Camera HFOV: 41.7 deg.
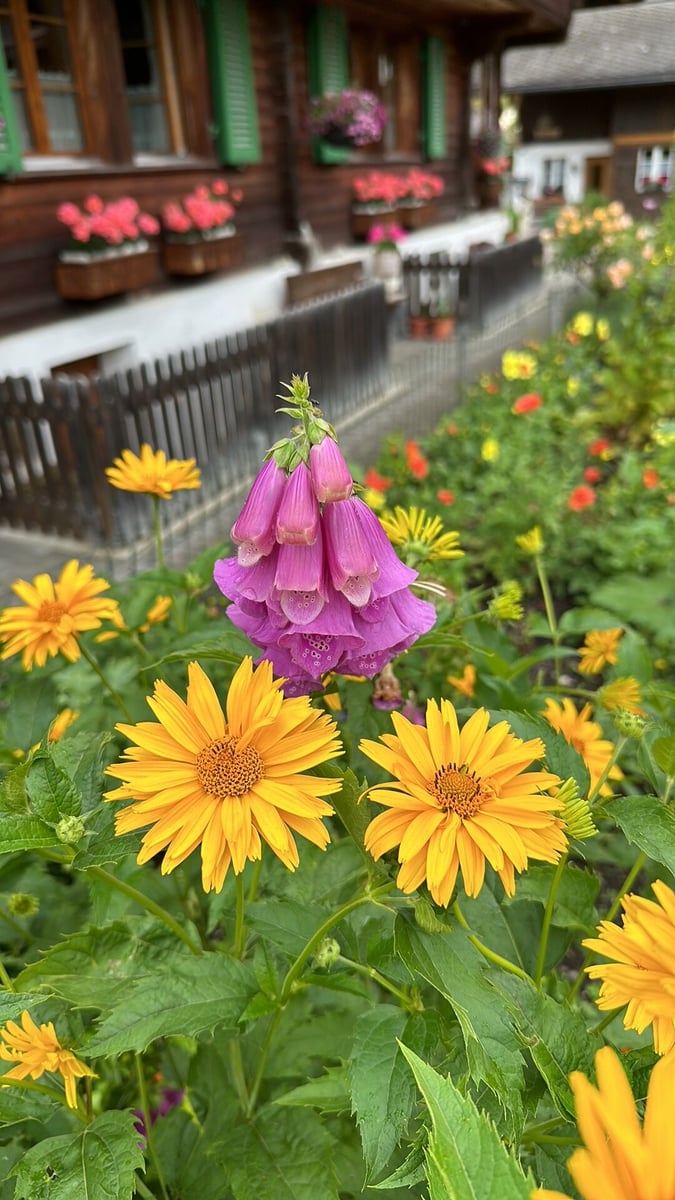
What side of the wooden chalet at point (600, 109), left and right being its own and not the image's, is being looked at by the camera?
front

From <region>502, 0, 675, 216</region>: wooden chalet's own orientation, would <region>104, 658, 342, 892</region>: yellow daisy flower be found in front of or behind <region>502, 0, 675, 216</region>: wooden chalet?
in front

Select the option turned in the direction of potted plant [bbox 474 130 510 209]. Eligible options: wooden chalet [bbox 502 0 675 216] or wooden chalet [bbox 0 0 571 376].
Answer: wooden chalet [bbox 502 0 675 216]

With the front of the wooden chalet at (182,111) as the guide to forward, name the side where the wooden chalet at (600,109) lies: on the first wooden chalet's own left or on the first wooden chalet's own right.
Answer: on the first wooden chalet's own left

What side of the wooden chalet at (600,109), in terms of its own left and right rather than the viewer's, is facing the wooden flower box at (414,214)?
front

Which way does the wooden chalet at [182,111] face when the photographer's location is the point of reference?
facing the viewer and to the right of the viewer

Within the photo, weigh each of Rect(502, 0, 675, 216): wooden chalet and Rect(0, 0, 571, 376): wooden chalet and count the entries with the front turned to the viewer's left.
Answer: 0

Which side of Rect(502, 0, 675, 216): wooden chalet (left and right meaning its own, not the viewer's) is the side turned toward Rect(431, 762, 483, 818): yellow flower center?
front

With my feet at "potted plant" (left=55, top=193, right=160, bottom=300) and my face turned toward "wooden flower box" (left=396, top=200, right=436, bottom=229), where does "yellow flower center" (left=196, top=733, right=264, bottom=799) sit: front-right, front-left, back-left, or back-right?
back-right

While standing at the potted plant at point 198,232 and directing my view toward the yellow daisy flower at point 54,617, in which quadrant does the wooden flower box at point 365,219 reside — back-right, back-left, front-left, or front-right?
back-left

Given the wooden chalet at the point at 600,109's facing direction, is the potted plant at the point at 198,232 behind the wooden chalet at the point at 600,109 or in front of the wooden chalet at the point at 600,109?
in front

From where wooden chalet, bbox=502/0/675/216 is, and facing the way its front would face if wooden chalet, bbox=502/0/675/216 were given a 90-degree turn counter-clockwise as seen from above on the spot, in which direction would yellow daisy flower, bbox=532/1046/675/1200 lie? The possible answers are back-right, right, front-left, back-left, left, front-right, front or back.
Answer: right

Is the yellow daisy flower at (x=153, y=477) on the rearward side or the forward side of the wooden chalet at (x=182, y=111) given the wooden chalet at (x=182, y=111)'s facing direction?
on the forward side

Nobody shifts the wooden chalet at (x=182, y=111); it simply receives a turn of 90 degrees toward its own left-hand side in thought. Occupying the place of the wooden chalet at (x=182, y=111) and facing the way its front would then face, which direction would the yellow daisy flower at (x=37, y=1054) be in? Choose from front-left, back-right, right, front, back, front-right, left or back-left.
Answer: back-right

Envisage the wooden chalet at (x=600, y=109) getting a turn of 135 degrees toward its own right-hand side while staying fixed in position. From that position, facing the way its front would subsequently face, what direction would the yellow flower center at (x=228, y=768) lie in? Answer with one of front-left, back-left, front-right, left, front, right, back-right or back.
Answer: back-left
